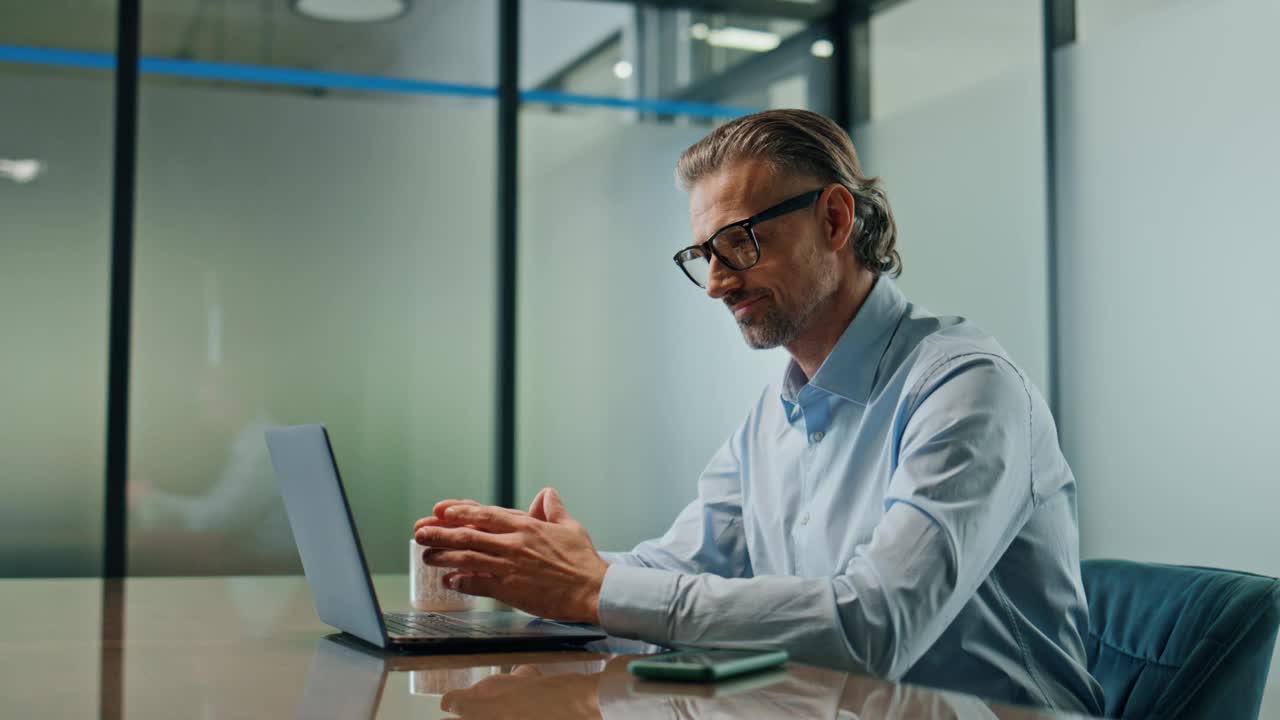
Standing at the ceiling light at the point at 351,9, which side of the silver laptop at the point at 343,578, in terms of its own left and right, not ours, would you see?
left

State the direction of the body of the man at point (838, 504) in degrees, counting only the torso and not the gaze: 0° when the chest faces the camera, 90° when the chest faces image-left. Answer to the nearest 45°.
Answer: approximately 45°

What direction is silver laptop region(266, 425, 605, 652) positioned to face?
to the viewer's right

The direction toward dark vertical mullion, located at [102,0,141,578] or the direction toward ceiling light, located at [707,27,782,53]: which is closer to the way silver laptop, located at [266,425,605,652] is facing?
the ceiling light

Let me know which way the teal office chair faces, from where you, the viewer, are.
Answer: facing the viewer and to the left of the viewer

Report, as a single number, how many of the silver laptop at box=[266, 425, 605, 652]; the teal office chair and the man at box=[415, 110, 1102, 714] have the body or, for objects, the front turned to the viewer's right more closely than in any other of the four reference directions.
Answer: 1

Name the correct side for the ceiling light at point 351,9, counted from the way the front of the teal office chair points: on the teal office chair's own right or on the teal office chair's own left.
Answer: on the teal office chair's own right

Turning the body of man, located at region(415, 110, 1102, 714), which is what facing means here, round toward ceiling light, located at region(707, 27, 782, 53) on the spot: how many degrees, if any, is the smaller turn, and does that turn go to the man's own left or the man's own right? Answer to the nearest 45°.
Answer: approximately 135° to the man's own right
